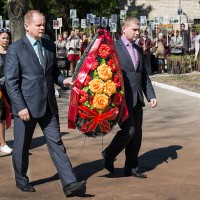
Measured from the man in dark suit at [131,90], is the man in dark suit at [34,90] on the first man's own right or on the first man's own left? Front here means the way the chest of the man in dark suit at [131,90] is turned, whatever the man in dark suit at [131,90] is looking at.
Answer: on the first man's own right

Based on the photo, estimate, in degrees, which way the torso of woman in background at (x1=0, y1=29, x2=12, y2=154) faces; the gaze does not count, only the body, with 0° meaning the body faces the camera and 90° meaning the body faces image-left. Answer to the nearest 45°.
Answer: approximately 315°

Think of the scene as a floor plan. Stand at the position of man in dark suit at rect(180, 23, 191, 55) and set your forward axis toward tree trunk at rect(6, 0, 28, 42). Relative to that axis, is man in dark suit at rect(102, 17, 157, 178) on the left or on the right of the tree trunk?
left
